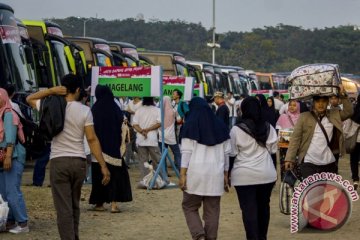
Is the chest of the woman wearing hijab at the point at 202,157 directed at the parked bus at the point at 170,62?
yes

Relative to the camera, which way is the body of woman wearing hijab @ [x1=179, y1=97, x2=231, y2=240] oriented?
away from the camera

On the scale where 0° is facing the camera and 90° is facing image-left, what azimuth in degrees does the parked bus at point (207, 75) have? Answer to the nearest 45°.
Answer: approximately 315°

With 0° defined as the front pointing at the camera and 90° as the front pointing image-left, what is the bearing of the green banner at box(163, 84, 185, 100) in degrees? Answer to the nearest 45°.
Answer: approximately 0°

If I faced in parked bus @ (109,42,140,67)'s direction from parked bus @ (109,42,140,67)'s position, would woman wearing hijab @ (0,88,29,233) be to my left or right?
on my right

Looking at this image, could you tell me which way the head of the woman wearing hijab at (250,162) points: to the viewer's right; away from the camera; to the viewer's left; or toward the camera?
away from the camera

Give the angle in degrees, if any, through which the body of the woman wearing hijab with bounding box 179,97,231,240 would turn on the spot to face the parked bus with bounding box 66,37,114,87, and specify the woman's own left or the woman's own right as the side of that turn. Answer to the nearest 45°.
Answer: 0° — they already face it

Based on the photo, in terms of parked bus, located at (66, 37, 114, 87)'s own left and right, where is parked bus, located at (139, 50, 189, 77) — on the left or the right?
on its left

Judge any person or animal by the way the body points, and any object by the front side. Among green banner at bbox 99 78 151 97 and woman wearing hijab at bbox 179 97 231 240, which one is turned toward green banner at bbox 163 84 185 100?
the woman wearing hijab

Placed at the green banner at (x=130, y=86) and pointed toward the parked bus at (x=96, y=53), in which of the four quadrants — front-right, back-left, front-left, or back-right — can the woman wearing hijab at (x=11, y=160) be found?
back-left

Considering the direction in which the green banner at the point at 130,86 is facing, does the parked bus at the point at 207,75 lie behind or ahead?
behind

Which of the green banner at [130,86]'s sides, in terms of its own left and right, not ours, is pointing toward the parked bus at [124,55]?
back

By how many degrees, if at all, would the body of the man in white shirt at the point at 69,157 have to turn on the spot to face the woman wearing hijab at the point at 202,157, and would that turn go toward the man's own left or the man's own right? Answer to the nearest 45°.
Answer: approximately 90° to the man's own right
